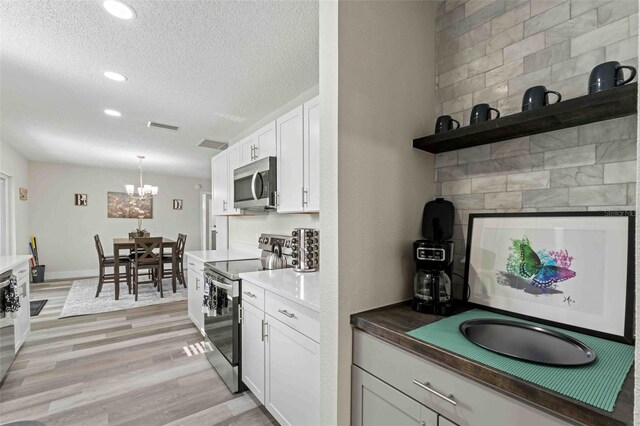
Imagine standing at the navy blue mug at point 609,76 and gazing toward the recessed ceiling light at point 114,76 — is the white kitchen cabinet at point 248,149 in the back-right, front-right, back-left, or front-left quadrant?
front-right

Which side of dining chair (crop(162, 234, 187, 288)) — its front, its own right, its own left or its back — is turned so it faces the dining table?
front

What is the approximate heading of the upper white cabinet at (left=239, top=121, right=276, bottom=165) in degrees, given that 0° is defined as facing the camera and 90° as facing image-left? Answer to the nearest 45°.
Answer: approximately 45°

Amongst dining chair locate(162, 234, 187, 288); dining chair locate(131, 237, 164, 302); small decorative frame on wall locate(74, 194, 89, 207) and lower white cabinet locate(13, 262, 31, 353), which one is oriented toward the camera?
the small decorative frame on wall

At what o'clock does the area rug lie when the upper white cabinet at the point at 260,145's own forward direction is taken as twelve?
The area rug is roughly at 3 o'clock from the upper white cabinet.

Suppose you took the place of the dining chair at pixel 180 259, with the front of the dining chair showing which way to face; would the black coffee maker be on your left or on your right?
on your left

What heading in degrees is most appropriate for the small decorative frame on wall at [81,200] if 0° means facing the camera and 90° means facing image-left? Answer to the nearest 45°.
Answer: approximately 0°

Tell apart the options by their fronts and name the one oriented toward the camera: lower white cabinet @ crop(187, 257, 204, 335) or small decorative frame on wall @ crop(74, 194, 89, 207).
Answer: the small decorative frame on wall

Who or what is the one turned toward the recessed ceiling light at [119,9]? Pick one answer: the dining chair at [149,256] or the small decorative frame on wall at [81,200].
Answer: the small decorative frame on wall

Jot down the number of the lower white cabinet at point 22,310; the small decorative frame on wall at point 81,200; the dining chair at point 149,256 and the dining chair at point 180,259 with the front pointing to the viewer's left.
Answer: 1

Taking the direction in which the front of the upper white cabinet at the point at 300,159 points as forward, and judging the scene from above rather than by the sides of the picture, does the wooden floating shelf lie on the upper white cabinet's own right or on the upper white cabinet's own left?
on the upper white cabinet's own left

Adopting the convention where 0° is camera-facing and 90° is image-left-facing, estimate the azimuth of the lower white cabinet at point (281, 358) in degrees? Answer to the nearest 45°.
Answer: approximately 45°

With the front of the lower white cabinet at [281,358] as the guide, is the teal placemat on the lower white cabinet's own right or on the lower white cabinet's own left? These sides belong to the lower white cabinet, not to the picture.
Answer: on the lower white cabinet's own left

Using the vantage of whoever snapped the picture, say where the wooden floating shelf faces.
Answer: facing the viewer and to the left of the viewer
